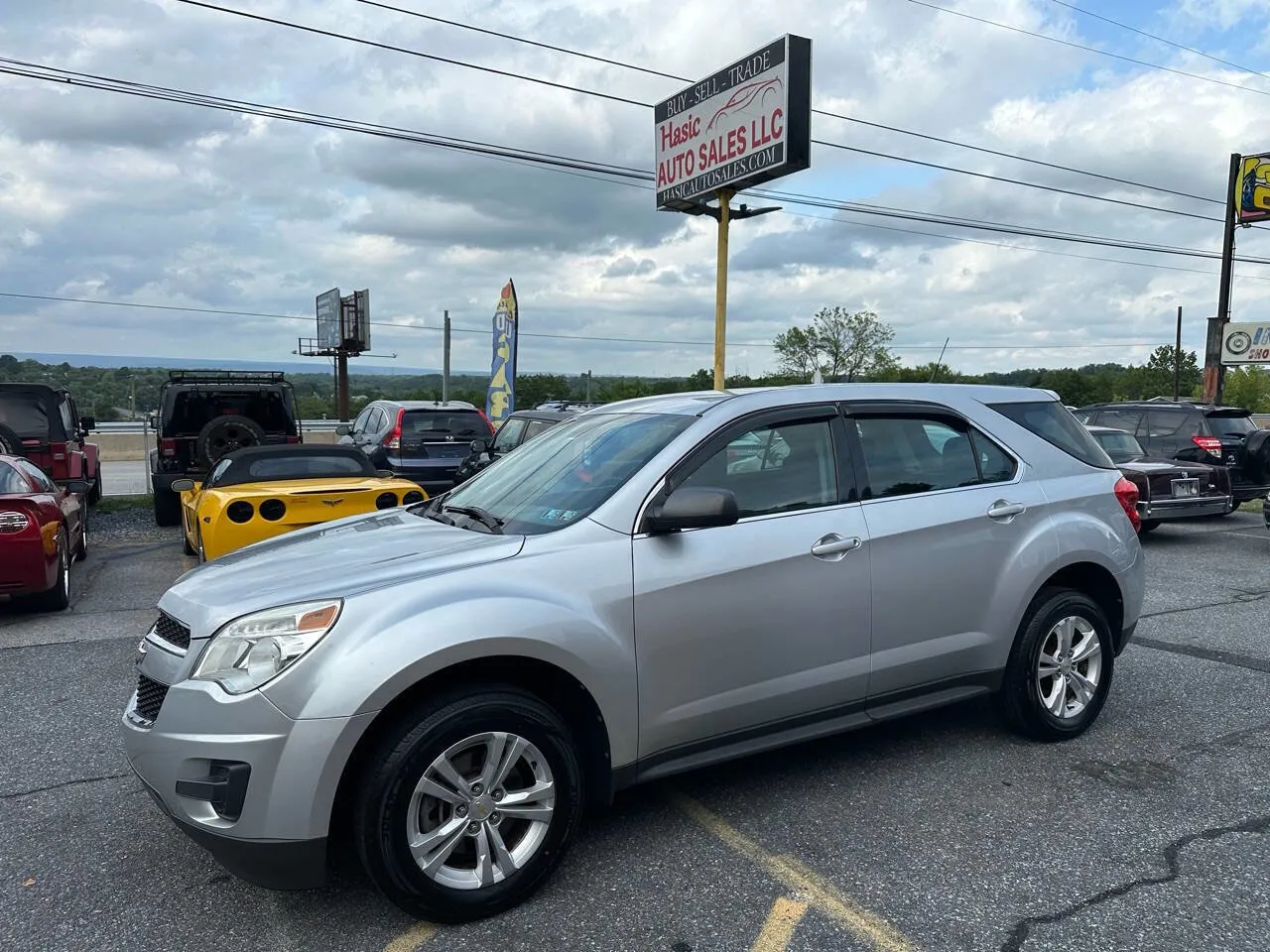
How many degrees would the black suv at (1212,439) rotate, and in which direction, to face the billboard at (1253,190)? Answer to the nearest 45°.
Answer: approximately 45° to its right

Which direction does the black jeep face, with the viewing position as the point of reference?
facing away from the viewer

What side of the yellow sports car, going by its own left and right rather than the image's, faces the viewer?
back

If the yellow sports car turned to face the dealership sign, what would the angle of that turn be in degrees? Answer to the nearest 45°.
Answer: approximately 45° to its right

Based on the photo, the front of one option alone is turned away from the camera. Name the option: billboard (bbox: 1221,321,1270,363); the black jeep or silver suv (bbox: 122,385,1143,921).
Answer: the black jeep

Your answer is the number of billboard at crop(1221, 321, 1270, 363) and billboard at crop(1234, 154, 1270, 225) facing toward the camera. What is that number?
2

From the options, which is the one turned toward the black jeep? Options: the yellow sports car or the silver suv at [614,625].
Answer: the yellow sports car

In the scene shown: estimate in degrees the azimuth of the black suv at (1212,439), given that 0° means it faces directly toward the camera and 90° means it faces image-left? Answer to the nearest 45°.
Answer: approximately 135°

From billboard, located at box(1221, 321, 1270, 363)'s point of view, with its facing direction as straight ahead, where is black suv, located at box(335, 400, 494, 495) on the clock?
The black suv is roughly at 1 o'clock from the billboard.

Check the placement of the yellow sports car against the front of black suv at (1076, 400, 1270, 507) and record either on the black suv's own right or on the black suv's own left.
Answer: on the black suv's own left

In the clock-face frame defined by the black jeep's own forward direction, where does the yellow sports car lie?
The yellow sports car is roughly at 6 o'clock from the black jeep.
